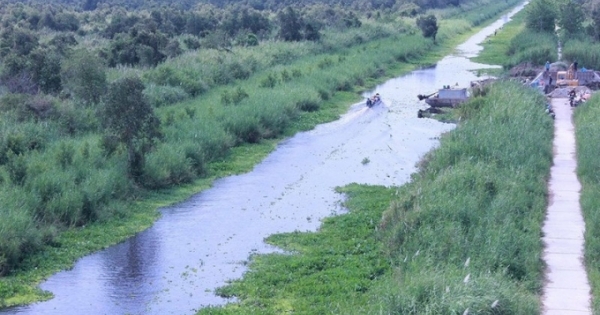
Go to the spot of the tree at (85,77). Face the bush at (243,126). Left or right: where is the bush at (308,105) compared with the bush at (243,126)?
left

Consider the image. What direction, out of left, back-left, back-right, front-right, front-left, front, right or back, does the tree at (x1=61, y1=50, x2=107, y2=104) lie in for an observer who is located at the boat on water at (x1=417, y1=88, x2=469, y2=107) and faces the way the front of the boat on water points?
front-left

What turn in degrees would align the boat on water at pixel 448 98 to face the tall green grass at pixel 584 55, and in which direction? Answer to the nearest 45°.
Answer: approximately 135° to its right

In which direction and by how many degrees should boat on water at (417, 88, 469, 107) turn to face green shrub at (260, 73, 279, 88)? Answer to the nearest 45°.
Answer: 0° — it already faces it

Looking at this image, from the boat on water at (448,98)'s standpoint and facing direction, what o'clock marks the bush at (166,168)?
The bush is roughly at 10 o'clock from the boat on water.

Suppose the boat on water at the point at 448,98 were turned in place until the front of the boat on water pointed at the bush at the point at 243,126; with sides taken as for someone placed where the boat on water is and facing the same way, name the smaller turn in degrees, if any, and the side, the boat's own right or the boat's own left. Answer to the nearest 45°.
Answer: approximately 45° to the boat's own left

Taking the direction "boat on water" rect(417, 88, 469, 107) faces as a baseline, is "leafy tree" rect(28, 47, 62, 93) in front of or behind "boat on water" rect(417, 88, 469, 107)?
in front

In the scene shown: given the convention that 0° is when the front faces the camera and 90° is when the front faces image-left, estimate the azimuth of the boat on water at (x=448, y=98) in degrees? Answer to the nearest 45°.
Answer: approximately 90°

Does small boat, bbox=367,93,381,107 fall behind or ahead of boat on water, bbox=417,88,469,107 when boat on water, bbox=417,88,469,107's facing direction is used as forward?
ahead

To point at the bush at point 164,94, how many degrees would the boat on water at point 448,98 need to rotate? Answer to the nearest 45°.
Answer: approximately 45° to its left
